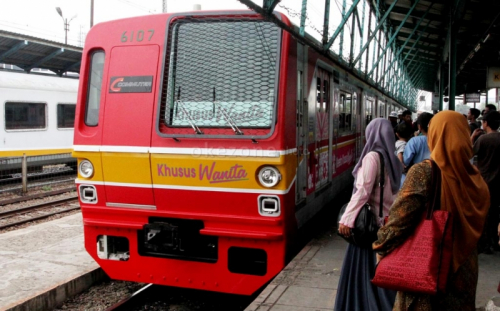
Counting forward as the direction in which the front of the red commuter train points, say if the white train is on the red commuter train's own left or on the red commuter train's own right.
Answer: on the red commuter train's own right

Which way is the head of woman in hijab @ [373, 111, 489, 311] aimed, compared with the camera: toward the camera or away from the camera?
away from the camera

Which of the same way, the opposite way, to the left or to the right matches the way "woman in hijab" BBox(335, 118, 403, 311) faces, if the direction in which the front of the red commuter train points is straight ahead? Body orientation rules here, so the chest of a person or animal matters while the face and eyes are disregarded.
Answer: to the right

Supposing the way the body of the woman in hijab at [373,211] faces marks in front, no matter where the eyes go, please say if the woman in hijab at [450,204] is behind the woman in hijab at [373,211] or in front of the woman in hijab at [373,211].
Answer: behind

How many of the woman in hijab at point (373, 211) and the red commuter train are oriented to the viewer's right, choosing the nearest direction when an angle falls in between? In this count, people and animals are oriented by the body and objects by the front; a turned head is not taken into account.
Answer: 0

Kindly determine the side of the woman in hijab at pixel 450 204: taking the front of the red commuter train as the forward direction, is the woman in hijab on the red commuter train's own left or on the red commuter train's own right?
on the red commuter train's own left

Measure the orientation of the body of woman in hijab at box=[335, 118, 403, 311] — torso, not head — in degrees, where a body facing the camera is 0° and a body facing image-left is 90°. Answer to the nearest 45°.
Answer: approximately 135°

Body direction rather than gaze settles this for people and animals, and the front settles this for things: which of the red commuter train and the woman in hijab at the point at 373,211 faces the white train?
the woman in hijab

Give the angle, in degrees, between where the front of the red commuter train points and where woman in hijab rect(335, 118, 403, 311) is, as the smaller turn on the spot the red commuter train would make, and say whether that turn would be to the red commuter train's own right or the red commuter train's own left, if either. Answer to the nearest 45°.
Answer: approximately 90° to the red commuter train's own left

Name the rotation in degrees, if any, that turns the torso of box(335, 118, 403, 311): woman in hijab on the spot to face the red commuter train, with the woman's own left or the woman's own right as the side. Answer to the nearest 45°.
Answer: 0° — they already face it

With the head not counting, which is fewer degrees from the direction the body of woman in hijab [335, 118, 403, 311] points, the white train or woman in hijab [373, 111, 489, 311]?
the white train

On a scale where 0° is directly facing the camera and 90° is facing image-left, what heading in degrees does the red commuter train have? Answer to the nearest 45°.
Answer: approximately 45°

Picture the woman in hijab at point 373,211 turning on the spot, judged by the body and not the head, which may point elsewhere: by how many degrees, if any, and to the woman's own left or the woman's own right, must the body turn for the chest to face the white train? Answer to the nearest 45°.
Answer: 0° — they already face it
